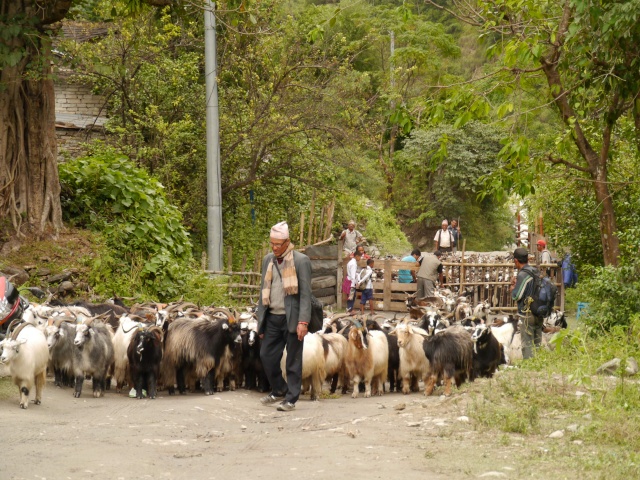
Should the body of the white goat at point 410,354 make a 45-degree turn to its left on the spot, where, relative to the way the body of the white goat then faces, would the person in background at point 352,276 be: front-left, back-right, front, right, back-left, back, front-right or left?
back

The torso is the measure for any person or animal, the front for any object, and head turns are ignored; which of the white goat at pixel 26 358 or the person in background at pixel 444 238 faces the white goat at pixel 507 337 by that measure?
the person in background

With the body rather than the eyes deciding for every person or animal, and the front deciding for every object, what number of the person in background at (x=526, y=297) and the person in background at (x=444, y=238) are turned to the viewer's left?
1

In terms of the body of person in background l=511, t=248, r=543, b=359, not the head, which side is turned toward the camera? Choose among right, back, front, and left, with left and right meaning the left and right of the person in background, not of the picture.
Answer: left

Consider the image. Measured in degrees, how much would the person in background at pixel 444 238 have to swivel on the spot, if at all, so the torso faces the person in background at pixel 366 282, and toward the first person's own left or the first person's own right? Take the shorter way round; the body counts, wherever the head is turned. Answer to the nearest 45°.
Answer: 0° — they already face them

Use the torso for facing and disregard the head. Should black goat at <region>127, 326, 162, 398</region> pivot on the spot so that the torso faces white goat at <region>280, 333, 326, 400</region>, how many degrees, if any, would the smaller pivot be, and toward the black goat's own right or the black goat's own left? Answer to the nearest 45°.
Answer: approximately 90° to the black goat's own left

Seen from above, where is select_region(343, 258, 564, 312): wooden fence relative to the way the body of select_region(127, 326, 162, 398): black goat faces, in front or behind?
behind

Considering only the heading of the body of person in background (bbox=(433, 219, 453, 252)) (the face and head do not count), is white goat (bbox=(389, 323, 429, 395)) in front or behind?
in front

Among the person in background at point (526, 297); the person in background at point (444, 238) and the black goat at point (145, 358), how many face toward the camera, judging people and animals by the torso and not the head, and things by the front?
2

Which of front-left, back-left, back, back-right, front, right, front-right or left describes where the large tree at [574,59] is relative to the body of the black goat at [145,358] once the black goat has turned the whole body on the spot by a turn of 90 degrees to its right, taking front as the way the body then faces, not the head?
back
